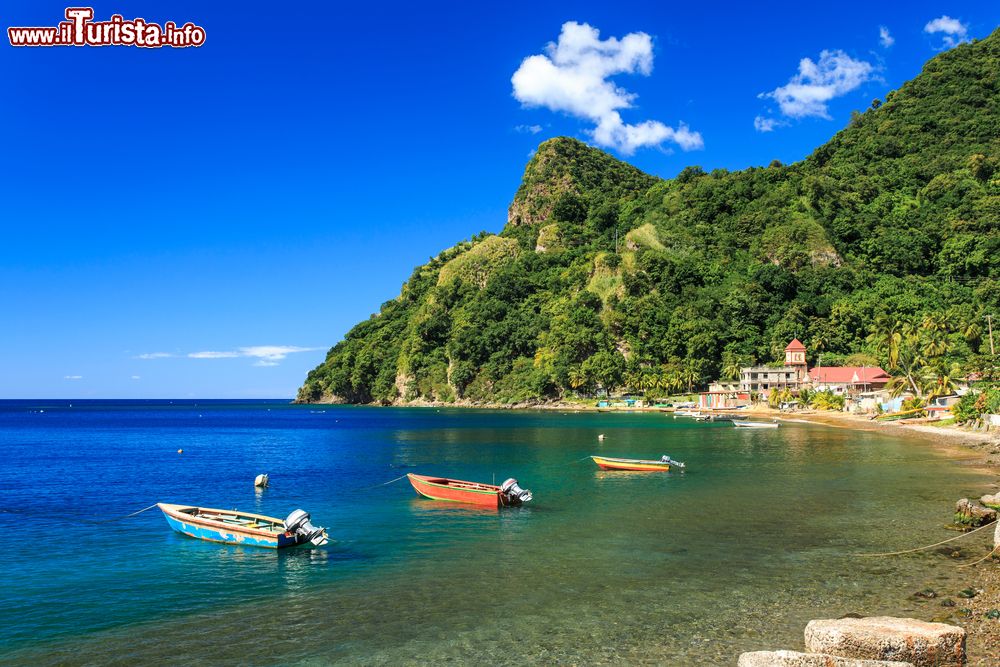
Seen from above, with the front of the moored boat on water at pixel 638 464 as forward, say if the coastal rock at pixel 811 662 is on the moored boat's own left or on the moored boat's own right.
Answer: on the moored boat's own left

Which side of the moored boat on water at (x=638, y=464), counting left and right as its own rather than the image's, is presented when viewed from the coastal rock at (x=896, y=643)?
left

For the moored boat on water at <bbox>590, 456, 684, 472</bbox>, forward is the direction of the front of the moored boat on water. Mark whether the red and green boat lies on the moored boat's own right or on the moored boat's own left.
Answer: on the moored boat's own left

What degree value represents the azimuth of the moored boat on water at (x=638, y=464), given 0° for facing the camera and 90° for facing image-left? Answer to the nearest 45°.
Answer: approximately 90°

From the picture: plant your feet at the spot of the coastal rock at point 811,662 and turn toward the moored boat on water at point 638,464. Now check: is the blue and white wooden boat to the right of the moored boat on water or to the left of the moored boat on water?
left

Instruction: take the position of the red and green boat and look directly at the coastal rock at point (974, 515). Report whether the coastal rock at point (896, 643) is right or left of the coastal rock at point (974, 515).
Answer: right

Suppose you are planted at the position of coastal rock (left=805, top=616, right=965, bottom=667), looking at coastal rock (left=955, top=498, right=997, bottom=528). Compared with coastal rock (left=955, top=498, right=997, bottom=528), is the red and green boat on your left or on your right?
left

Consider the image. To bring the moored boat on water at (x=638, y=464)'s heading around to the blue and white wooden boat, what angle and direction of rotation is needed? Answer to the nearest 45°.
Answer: approximately 45° to its left
